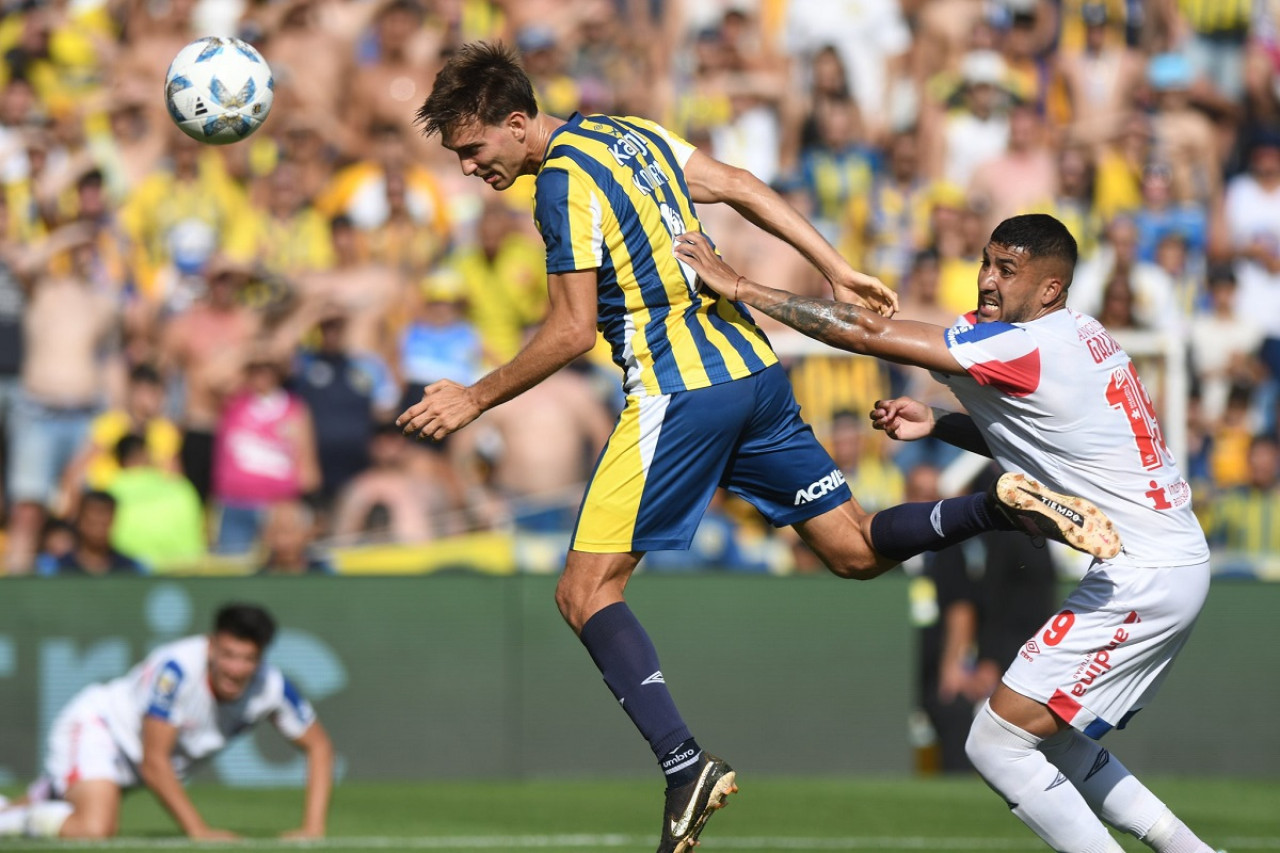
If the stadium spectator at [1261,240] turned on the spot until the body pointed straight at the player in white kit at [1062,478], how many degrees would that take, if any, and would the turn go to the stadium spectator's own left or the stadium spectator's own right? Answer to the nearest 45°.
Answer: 0° — they already face them

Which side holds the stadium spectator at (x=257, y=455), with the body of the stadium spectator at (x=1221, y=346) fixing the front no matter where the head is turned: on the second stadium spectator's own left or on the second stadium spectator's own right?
on the second stadium spectator's own right

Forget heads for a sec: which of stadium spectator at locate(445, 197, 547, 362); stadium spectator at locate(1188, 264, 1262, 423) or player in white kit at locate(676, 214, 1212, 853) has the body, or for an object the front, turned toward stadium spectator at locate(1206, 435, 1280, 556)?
stadium spectator at locate(1188, 264, 1262, 423)

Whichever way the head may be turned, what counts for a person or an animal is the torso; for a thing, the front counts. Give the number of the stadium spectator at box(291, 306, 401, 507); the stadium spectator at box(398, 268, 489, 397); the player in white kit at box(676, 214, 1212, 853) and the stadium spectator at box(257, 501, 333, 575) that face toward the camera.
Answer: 3

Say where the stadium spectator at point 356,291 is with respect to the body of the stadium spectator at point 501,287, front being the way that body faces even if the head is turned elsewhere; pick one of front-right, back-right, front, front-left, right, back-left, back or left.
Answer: front-right

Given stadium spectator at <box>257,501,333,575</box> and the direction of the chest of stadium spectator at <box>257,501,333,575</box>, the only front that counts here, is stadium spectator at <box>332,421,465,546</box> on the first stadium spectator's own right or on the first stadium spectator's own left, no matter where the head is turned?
on the first stadium spectator's own left

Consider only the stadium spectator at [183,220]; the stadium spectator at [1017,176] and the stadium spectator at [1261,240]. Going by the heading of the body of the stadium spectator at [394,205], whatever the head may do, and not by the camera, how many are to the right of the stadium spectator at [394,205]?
1

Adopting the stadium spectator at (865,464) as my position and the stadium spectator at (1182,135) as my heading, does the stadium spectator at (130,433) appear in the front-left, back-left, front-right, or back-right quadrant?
back-left

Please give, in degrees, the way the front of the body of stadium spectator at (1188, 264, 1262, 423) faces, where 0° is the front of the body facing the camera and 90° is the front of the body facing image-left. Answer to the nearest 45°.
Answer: approximately 0°
